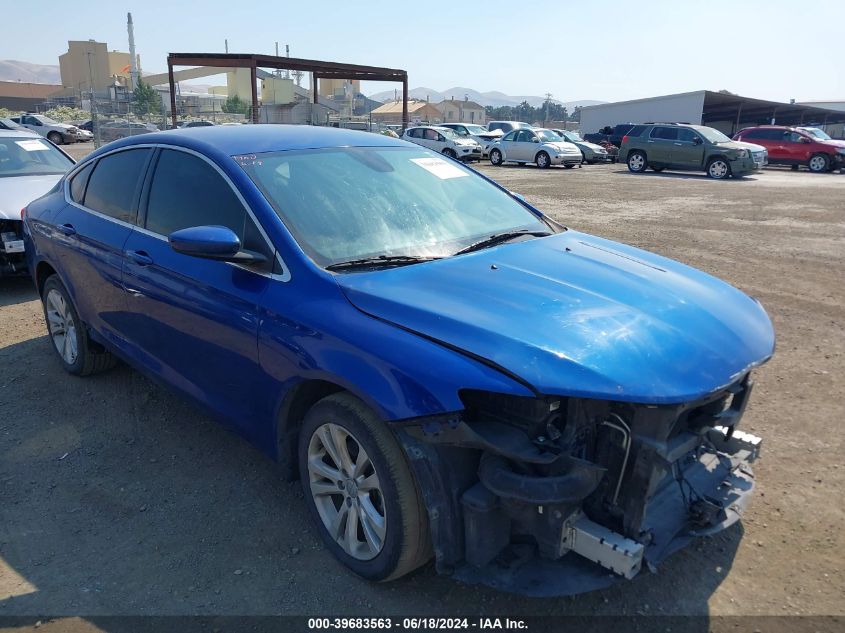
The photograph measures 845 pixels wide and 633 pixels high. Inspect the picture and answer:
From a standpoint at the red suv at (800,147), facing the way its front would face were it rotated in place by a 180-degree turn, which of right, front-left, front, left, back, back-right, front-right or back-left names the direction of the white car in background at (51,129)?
front-left

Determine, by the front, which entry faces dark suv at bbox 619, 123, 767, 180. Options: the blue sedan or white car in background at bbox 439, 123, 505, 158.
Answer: the white car in background

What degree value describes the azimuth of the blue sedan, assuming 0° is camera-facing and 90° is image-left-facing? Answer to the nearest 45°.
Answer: approximately 315°

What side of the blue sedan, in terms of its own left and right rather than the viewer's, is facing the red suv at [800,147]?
left

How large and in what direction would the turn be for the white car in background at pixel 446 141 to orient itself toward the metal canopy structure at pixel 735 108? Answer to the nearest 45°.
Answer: approximately 90° to its left

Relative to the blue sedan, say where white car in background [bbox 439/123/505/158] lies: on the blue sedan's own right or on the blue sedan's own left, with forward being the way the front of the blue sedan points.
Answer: on the blue sedan's own left

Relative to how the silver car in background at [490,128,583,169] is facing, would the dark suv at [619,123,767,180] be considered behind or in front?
in front

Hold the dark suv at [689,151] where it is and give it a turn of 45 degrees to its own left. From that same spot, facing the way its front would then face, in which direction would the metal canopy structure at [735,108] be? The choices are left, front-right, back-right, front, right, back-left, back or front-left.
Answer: left

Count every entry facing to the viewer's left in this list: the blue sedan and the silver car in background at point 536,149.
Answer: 0

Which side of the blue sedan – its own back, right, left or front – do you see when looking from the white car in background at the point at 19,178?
back
